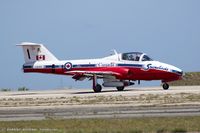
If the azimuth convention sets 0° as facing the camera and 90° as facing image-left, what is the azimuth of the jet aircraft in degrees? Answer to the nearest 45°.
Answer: approximately 270°
